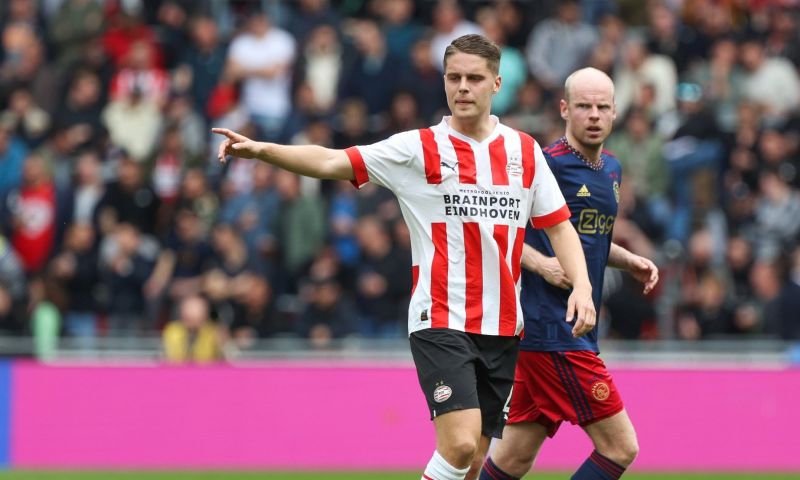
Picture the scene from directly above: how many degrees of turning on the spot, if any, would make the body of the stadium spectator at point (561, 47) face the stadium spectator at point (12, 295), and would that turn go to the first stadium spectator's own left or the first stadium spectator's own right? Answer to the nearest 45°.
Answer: approximately 45° to the first stadium spectator's own right

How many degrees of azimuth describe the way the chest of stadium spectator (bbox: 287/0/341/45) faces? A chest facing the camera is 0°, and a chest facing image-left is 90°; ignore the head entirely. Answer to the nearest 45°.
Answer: approximately 0°

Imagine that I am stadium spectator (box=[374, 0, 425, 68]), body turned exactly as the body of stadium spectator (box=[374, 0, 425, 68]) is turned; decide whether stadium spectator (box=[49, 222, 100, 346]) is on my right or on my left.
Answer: on my right
